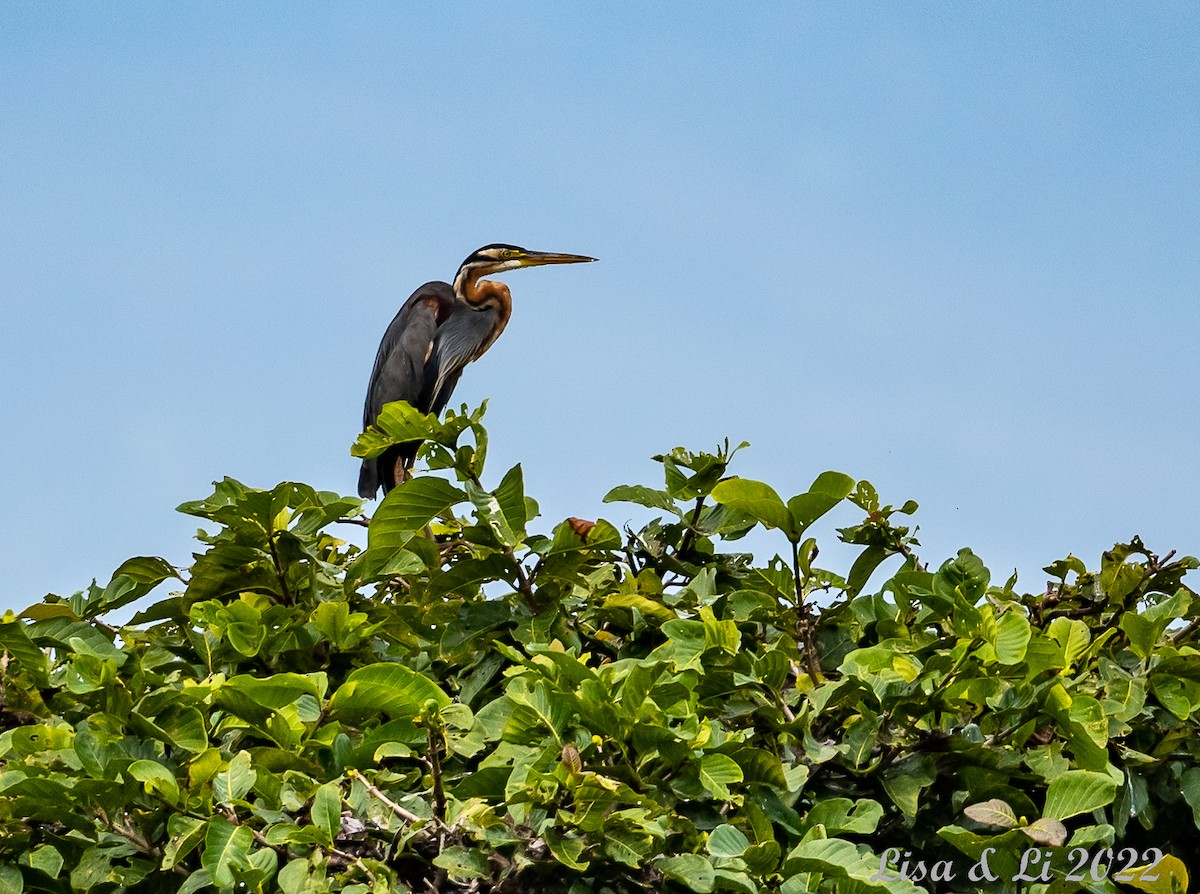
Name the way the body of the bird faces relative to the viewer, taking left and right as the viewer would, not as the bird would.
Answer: facing to the right of the viewer
